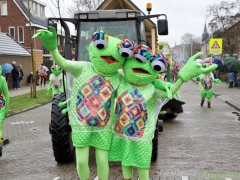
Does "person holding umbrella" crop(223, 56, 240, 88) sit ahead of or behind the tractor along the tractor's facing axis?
behind

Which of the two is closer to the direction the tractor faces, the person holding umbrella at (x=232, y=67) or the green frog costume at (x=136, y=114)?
the green frog costume

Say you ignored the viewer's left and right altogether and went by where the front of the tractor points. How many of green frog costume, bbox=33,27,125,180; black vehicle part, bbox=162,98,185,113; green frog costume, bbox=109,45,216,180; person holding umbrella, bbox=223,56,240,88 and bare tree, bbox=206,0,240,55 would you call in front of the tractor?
2

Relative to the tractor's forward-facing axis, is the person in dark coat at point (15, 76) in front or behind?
behind

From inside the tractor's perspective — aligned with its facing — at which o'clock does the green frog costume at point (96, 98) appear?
The green frog costume is roughly at 12 o'clock from the tractor.

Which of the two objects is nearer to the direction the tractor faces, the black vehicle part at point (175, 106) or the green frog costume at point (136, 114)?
the green frog costume

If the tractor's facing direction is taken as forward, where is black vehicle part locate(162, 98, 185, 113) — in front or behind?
behind

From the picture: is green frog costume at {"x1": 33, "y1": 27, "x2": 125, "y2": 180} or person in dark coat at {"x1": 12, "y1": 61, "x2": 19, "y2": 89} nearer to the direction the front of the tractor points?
the green frog costume

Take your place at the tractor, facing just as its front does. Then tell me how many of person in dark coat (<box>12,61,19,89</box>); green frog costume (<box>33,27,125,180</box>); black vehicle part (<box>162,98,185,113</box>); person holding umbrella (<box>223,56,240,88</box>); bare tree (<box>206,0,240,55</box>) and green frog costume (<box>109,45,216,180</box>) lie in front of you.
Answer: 2

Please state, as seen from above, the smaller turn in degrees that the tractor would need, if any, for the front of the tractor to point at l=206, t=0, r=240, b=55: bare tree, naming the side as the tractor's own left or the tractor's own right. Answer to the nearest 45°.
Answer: approximately 180°

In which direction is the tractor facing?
toward the camera

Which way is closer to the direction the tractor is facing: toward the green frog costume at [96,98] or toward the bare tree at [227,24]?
the green frog costume

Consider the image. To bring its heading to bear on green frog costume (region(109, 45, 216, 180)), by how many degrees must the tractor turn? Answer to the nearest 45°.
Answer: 0° — it already faces it

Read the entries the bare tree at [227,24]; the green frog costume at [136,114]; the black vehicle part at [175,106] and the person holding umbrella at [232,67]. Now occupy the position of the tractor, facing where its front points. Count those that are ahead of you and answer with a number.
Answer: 1
